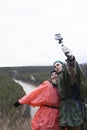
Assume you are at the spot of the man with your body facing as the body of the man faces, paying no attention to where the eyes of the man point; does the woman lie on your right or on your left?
on your right

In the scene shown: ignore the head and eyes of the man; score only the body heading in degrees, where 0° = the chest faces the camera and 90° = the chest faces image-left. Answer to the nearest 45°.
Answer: approximately 45°
